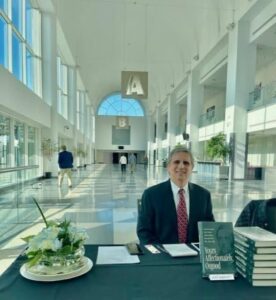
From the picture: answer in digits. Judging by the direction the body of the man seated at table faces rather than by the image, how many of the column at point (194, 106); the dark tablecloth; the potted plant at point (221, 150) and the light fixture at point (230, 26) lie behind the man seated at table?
3

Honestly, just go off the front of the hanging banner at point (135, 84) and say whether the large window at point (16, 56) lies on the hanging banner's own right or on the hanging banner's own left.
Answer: on the hanging banner's own right

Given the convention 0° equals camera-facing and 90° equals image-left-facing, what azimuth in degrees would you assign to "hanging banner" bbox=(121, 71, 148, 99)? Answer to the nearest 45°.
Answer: approximately 0°

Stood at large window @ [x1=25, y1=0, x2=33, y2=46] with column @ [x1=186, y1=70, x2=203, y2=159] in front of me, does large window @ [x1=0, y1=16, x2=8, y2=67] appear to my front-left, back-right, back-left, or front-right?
back-right

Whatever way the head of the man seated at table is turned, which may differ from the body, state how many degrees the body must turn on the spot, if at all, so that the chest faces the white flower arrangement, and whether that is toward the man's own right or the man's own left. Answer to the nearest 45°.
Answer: approximately 45° to the man's own right

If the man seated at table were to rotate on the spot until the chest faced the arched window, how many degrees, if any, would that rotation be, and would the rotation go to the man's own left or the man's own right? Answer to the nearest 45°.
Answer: approximately 180°

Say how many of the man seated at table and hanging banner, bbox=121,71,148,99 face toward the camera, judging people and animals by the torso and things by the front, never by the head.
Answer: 2

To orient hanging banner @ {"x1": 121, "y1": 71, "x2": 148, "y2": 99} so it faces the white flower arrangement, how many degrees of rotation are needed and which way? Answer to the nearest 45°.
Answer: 0° — it already faces it
